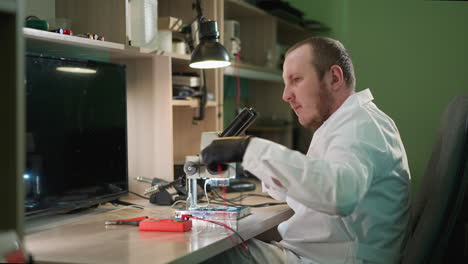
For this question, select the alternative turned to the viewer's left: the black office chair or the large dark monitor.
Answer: the black office chair

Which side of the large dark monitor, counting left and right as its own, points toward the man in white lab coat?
front

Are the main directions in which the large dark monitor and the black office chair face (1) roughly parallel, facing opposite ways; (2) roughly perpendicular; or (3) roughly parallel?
roughly parallel, facing opposite ways

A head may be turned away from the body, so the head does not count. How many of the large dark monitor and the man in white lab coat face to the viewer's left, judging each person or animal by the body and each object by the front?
1

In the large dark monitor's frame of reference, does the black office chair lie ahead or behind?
ahead

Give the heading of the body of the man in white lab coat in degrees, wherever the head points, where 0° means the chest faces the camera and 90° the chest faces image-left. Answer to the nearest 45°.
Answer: approximately 90°

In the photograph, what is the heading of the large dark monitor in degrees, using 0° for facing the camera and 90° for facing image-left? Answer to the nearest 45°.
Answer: approximately 315°

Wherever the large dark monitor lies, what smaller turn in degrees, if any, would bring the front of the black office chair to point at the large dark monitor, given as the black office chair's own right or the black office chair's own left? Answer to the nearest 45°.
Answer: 0° — it already faces it

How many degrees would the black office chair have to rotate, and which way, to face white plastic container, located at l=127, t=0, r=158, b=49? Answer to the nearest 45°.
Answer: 0° — it already faces it

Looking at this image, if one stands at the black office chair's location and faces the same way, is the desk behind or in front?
in front

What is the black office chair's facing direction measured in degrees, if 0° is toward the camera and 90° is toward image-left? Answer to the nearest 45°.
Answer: approximately 90°

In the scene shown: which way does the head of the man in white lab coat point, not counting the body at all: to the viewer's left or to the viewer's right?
to the viewer's left

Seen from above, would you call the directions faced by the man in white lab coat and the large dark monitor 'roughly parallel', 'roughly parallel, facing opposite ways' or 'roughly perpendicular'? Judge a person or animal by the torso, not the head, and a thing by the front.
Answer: roughly parallel, facing opposite ways
